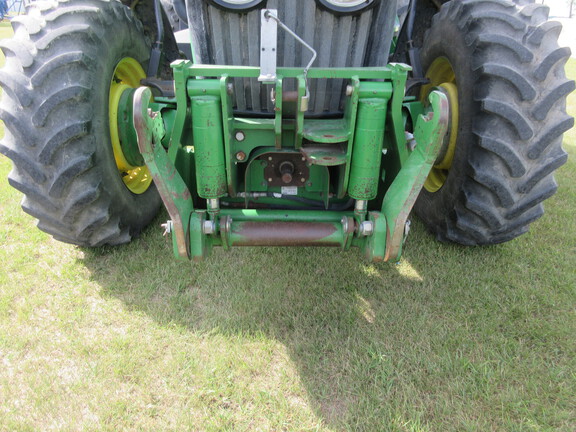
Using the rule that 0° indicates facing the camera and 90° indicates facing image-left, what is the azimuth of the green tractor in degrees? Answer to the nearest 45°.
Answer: approximately 0°
